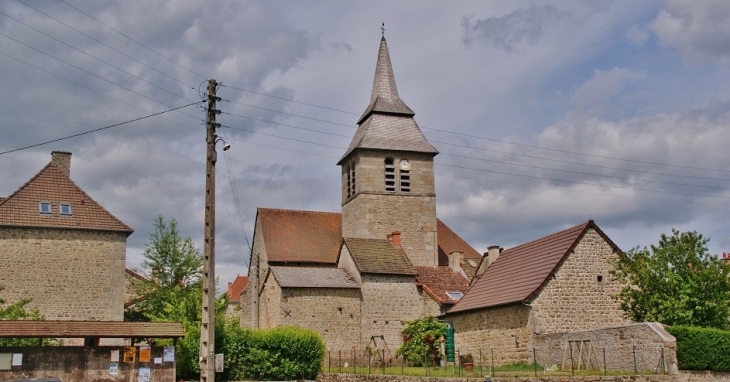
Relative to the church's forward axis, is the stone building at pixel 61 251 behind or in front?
in front

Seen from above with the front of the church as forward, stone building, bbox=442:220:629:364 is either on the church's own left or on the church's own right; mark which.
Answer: on the church's own left

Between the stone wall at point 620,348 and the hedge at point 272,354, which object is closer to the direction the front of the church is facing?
the hedge

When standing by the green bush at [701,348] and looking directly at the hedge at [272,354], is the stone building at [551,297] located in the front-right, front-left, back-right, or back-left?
front-right

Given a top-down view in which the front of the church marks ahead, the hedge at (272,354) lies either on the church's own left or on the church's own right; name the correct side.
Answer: on the church's own left

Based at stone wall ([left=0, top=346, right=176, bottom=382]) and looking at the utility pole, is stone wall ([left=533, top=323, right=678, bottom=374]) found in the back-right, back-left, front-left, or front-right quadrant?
front-left

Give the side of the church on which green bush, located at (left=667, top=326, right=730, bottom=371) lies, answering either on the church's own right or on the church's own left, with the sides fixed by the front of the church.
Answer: on the church's own left

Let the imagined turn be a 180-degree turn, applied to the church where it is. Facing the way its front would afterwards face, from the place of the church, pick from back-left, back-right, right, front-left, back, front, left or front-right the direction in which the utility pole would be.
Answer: right

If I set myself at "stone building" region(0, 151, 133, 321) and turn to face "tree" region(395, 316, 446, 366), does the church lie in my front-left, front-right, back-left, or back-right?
front-left

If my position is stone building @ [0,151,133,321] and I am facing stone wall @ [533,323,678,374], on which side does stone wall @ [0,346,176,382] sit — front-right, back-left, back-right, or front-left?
front-right
